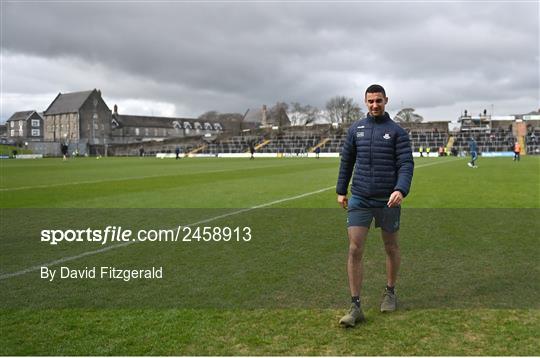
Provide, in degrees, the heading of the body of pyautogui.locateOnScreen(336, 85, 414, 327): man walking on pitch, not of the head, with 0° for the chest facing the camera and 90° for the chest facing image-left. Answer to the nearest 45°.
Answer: approximately 0°
